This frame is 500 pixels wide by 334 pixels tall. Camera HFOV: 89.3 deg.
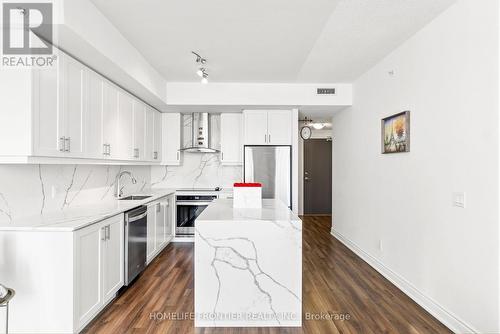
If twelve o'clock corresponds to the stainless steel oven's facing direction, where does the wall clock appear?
The wall clock is roughly at 8 o'clock from the stainless steel oven.

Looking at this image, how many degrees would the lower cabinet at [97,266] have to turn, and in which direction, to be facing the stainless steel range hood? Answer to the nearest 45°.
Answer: approximately 90° to its left

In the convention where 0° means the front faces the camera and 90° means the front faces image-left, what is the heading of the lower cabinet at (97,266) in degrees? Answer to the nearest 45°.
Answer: approximately 315°

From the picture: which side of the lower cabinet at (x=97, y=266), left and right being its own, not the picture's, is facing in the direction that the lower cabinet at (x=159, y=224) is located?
left

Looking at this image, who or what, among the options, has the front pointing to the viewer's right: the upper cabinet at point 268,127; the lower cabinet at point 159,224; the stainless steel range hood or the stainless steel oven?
the lower cabinet

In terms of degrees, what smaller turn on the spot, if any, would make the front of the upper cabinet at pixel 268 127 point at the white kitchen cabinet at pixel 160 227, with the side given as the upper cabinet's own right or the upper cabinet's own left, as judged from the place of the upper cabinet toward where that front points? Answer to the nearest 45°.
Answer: approximately 45° to the upper cabinet's own right

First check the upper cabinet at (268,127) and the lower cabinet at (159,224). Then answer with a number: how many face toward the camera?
1

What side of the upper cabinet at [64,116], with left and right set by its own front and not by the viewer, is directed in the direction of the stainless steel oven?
left

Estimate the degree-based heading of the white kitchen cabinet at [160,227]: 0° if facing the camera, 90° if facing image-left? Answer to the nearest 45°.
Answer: approximately 270°

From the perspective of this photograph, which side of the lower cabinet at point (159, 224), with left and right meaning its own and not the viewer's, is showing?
right

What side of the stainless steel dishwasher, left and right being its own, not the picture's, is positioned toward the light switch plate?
front

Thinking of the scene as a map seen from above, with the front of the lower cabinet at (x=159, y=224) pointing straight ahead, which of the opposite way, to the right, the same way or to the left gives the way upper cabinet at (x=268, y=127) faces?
to the right
